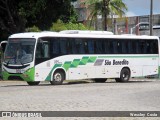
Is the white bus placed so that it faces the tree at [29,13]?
no

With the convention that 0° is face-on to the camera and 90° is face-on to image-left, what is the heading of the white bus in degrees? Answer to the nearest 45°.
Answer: approximately 45°
